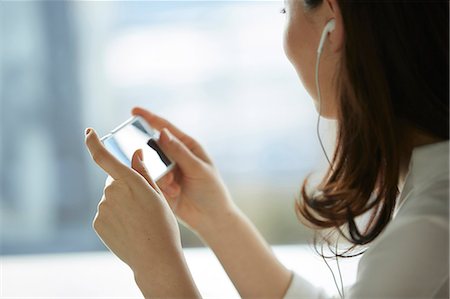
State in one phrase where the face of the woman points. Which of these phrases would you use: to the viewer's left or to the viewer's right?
to the viewer's left

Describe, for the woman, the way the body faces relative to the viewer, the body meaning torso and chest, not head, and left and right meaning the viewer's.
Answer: facing away from the viewer and to the left of the viewer
